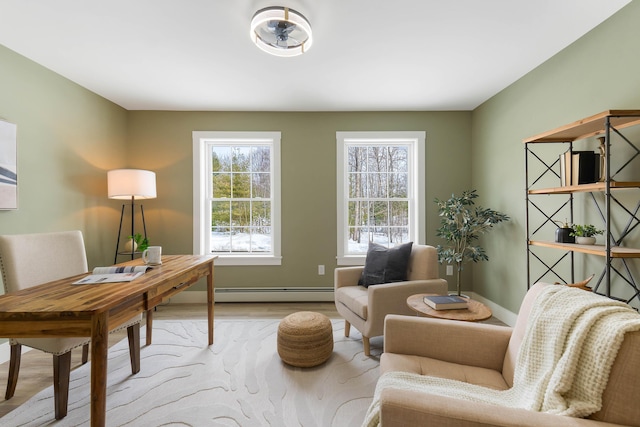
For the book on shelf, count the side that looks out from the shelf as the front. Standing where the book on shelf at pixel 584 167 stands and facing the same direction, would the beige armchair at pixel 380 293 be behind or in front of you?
in front

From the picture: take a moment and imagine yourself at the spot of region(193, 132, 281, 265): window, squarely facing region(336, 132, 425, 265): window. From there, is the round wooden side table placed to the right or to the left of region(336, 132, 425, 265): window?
right

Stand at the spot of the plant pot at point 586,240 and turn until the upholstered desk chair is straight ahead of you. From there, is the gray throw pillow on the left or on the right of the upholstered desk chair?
right

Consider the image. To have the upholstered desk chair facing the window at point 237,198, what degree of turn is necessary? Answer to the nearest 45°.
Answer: approximately 90° to its left

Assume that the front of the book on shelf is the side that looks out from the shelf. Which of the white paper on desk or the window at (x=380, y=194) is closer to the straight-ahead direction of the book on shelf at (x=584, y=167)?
the white paper on desk

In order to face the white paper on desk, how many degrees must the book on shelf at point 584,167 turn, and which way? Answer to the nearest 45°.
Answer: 0° — it already faces it

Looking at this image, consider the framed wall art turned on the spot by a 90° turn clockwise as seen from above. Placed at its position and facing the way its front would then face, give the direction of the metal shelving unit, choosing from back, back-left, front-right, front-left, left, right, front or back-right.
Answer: left

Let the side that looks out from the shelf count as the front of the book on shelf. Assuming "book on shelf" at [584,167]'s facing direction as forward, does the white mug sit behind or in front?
in front

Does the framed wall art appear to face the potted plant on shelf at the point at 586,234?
yes

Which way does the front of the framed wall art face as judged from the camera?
facing the viewer and to the right of the viewer

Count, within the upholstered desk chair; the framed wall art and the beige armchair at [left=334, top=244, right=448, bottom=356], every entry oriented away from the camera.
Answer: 0

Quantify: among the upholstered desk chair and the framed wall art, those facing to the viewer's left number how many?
0

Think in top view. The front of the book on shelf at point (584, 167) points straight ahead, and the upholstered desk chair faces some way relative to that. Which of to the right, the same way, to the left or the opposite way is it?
the opposite way

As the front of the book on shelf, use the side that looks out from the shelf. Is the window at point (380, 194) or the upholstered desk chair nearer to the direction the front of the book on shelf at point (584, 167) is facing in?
the upholstered desk chair

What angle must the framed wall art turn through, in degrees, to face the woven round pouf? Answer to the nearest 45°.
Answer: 0° — it already faces it
